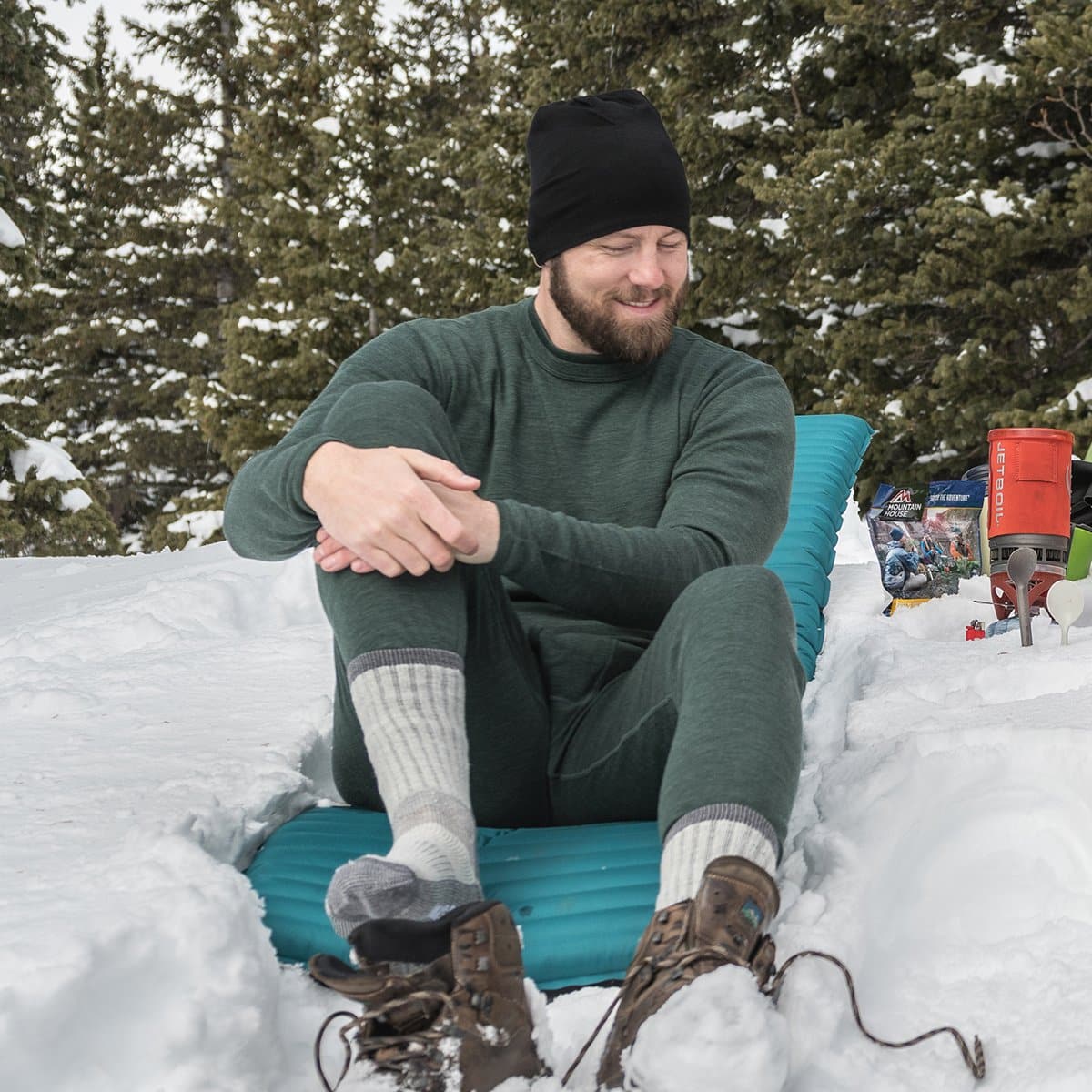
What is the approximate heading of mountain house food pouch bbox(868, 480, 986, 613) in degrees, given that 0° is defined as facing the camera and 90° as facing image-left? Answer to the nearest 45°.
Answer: approximately 0°

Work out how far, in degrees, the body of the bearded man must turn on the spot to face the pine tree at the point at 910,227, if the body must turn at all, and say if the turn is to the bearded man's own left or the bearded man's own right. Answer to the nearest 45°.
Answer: approximately 180°

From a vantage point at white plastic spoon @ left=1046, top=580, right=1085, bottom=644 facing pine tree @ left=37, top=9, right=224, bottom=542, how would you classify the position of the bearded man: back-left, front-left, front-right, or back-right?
back-left

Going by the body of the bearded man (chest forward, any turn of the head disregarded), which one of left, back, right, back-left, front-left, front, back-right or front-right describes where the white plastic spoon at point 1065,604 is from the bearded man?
back-left

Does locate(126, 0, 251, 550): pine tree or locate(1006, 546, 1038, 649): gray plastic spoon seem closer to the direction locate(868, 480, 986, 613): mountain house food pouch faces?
the gray plastic spoon

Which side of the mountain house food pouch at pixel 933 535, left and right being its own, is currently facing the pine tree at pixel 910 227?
back

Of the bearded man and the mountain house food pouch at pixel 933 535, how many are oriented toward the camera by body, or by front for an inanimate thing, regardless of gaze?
2

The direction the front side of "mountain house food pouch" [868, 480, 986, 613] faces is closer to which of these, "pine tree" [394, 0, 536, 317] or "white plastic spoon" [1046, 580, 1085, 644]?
the white plastic spoon

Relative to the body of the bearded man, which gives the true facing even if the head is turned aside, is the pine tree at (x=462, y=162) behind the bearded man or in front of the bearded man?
behind

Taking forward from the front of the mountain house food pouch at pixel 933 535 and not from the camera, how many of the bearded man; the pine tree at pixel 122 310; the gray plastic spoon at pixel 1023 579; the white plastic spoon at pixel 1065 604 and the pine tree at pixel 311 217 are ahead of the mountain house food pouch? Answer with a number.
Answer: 3

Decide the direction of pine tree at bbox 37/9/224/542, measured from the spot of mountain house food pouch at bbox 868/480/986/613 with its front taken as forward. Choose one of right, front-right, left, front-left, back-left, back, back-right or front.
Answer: back-right
